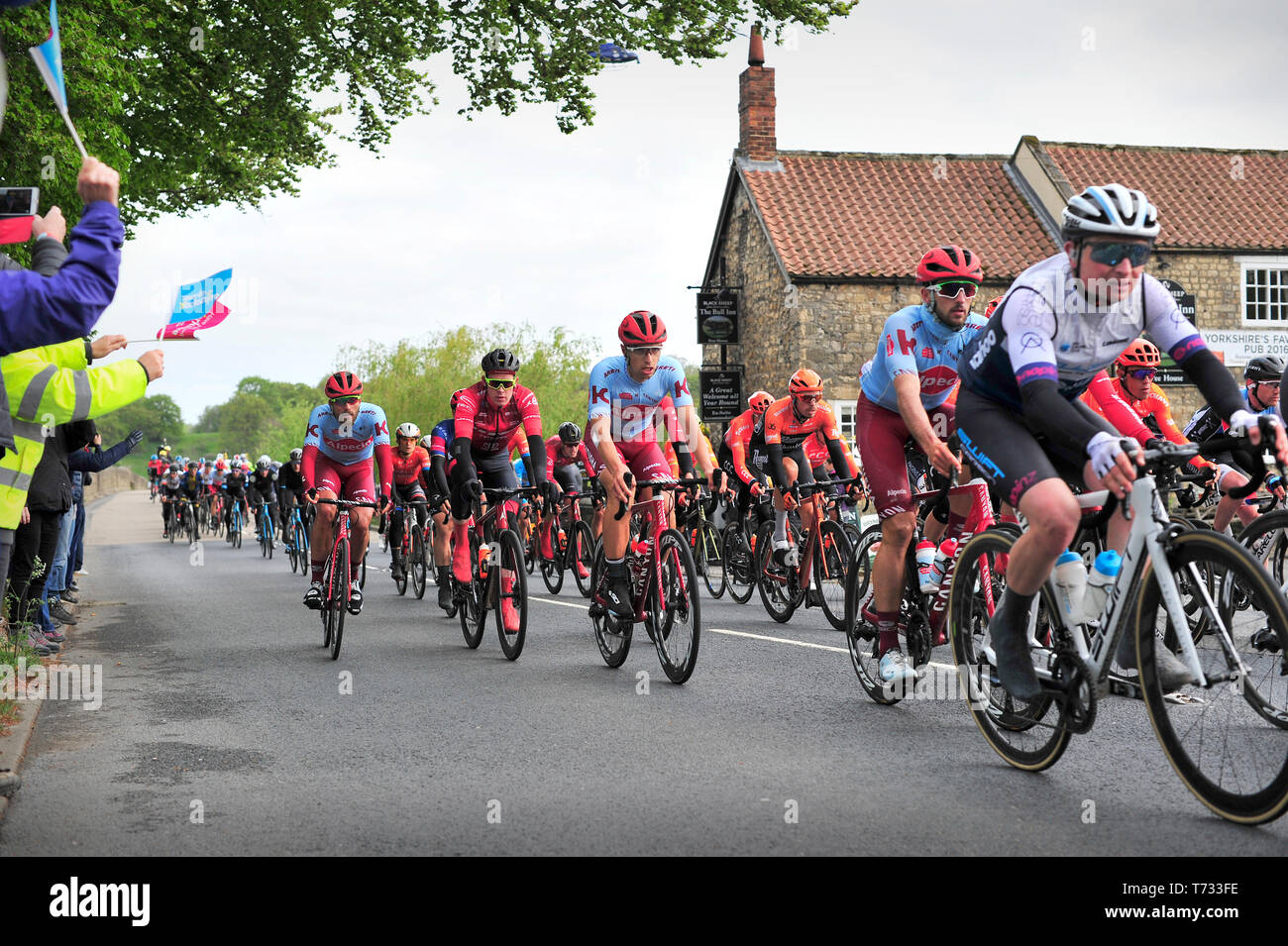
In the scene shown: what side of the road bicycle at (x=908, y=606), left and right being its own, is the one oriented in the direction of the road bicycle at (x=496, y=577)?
back

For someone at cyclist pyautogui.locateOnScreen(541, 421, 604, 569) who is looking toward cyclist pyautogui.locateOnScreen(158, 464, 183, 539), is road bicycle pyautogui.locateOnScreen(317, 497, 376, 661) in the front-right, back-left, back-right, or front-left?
back-left

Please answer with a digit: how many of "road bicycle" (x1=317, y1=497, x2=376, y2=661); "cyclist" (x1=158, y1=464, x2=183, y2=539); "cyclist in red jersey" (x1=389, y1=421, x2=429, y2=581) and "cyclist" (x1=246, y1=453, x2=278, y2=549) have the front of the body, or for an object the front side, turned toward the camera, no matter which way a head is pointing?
4

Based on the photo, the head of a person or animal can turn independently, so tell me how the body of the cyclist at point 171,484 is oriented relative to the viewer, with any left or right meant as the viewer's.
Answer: facing the viewer

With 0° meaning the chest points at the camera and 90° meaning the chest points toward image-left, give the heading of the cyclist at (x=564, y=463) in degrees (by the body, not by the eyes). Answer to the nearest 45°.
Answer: approximately 315°

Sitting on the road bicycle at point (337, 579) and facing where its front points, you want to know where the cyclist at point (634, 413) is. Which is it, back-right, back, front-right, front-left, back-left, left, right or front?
front-left

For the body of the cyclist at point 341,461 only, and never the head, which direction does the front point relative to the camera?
toward the camera

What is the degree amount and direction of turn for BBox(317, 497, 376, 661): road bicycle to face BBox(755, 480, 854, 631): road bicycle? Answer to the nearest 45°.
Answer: approximately 90° to its left

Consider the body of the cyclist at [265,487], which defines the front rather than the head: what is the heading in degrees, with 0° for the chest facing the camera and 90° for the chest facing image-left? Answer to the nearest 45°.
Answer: approximately 0°

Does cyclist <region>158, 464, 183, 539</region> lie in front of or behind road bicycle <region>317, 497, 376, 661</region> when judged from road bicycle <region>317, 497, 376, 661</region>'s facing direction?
behind

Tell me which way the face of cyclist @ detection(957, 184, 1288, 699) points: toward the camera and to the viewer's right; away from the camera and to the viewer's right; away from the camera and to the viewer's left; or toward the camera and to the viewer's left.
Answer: toward the camera and to the viewer's right

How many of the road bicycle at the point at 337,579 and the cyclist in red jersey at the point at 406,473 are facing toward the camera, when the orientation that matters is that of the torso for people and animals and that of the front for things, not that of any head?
2

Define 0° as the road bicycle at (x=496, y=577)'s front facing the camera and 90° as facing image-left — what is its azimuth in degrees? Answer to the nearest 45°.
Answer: approximately 315°
